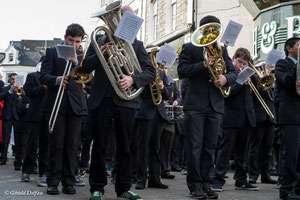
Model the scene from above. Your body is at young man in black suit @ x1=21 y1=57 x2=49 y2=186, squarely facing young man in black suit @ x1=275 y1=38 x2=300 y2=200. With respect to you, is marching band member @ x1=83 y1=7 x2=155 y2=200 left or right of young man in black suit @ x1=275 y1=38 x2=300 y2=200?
right

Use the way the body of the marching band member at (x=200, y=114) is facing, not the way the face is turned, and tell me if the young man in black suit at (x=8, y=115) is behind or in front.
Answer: behind

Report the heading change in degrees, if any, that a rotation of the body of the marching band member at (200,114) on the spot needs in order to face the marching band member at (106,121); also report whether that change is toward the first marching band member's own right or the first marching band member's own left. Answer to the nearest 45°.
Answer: approximately 90° to the first marching band member's own right

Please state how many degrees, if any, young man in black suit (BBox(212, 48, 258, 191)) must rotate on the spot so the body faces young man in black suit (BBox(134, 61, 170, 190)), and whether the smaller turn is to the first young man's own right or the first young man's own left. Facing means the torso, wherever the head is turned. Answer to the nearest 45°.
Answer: approximately 135° to the first young man's own right

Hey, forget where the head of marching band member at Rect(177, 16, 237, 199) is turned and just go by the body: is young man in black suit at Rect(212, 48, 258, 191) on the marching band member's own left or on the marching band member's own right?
on the marching band member's own left

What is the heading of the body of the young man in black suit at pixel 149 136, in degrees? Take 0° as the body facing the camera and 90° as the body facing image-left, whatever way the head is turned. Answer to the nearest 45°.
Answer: approximately 315°

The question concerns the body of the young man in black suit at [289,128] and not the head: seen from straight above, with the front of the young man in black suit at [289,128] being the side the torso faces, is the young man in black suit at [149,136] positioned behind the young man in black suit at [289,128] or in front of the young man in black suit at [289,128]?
behind

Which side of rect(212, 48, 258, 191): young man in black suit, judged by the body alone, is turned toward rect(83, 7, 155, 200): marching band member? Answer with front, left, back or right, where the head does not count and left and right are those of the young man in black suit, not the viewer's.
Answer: right

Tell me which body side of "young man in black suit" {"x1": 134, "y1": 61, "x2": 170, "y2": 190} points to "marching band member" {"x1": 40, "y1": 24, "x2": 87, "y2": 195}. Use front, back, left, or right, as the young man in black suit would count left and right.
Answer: right

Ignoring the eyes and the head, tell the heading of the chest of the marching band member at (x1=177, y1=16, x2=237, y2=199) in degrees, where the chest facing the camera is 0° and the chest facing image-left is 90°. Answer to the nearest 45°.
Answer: approximately 315°
